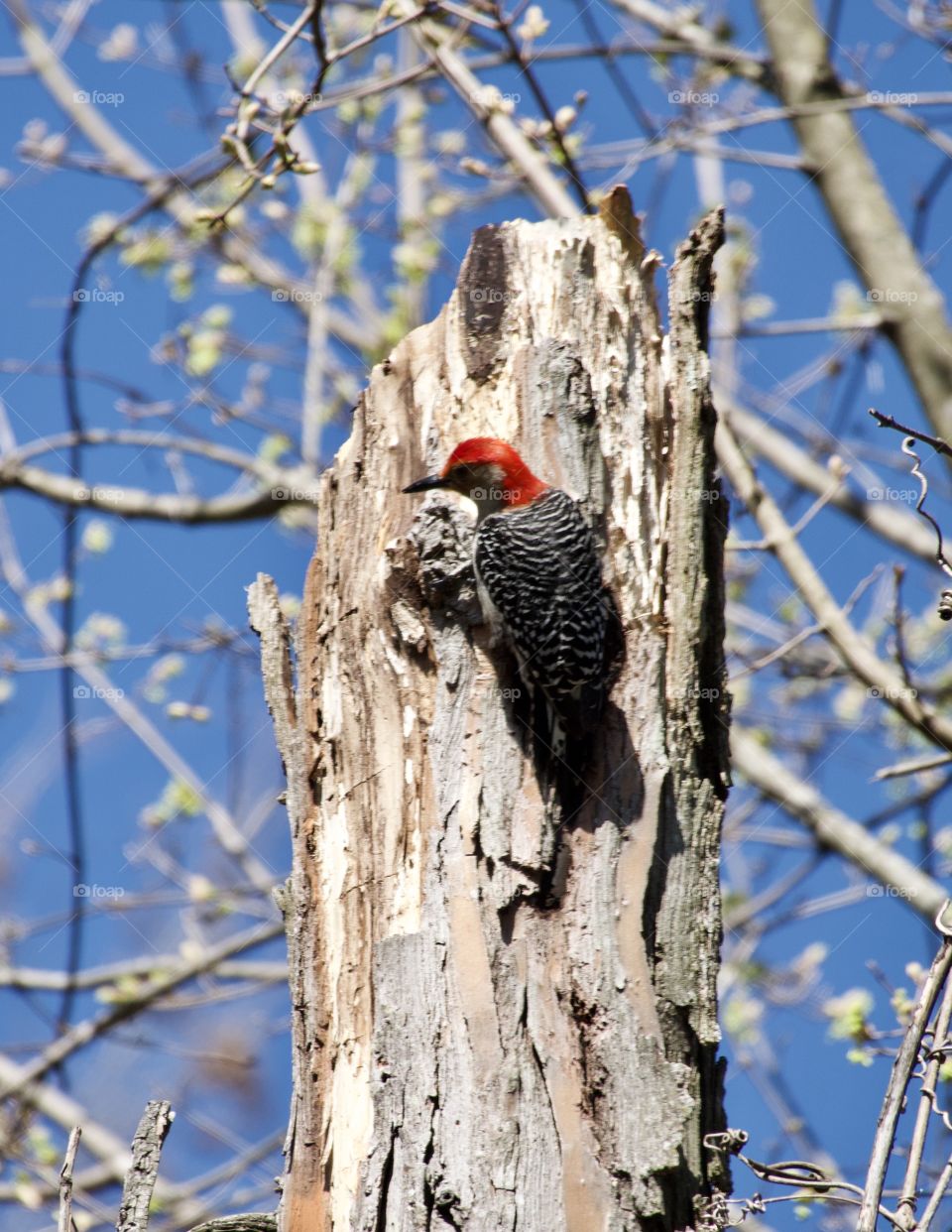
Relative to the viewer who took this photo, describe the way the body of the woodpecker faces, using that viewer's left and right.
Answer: facing away from the viewer and to the left of the viewer
